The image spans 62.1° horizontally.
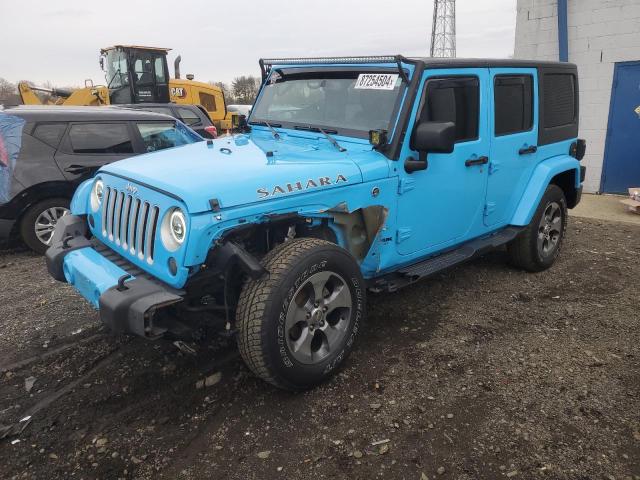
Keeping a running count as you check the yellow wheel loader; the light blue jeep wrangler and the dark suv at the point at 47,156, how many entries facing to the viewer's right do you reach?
1

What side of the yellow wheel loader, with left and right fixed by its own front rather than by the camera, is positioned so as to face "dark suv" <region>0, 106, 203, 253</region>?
left

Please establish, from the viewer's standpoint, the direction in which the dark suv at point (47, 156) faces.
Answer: facing to the right of the viewer

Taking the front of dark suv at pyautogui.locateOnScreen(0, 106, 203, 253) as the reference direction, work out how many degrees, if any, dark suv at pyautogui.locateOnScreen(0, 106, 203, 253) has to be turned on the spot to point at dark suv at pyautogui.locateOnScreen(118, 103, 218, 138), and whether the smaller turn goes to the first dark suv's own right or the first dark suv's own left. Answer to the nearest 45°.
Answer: approximately 45° to the first dark suv's own left

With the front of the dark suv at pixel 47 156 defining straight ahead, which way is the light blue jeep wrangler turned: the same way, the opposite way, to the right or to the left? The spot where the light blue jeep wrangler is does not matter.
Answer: the opposite way

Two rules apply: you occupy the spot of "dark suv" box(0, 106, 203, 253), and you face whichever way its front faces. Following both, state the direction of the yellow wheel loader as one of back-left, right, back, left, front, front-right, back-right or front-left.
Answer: left

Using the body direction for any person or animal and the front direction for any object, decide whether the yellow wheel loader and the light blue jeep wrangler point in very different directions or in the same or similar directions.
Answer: same or similar directions

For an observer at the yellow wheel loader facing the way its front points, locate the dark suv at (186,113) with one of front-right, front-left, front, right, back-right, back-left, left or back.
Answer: left

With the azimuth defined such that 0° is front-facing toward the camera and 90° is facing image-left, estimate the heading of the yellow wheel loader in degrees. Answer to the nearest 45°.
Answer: approximately 90°

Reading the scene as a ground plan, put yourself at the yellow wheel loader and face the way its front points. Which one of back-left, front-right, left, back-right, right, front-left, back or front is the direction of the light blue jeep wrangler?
left

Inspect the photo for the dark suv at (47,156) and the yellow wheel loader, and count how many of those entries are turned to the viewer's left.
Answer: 1

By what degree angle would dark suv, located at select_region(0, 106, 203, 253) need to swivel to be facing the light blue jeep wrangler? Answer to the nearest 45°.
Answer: approximately 45° to its right

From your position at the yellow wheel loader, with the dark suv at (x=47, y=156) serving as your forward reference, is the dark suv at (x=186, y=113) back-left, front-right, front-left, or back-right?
front-left
